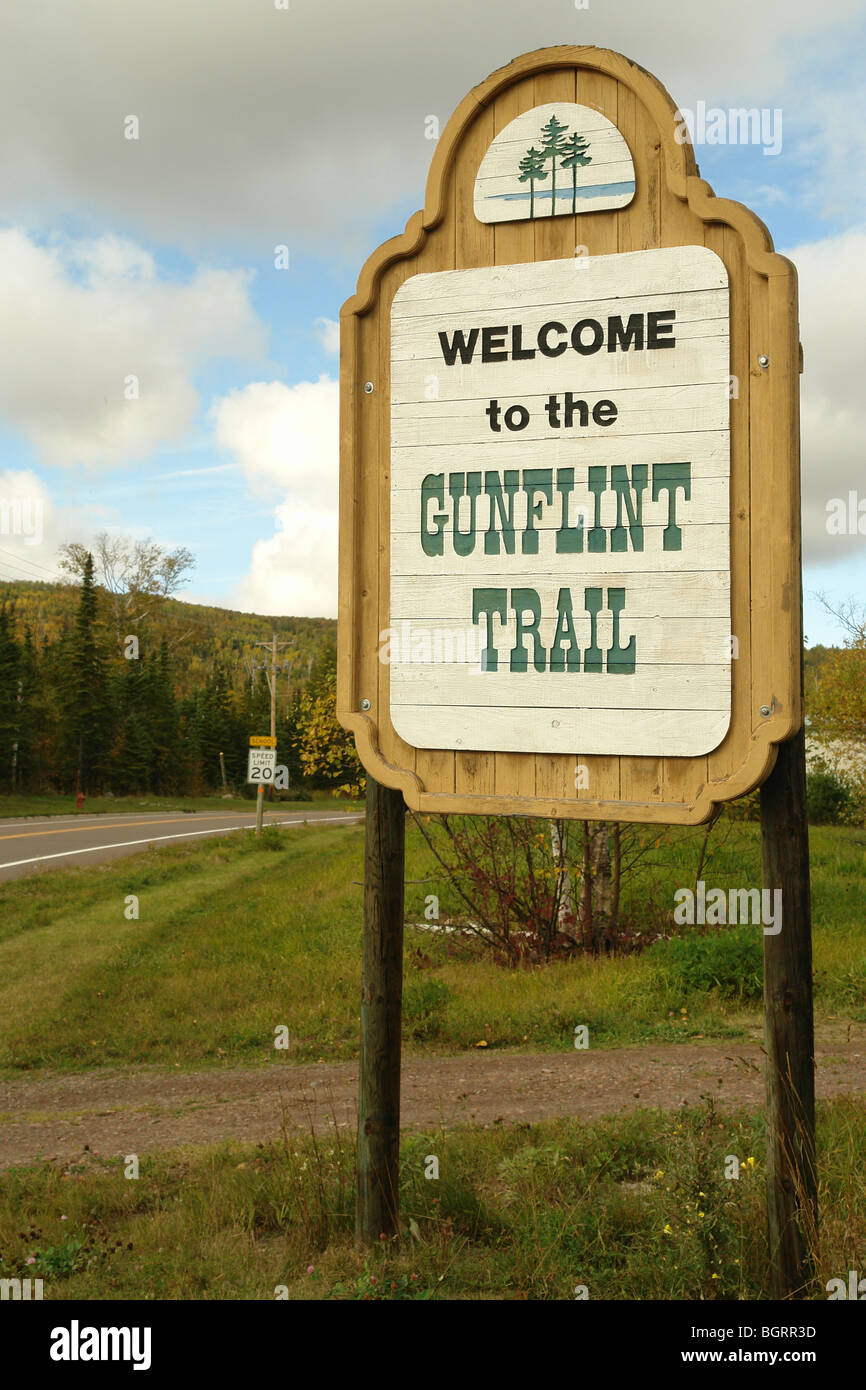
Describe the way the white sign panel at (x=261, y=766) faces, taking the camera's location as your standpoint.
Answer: facing the viewer

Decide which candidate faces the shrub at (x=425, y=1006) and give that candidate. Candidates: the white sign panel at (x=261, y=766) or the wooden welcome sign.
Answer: the white sign panel

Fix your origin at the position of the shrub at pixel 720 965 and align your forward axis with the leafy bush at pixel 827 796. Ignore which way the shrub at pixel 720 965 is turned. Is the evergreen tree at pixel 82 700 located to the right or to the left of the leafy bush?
left

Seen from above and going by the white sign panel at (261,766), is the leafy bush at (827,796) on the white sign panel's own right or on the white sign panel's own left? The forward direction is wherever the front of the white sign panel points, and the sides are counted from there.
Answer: on the white sign panel's own left

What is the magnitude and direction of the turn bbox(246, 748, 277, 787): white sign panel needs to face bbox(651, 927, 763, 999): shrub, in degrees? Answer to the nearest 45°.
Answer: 0° — it already faces it

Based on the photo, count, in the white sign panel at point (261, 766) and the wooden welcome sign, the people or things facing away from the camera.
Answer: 0

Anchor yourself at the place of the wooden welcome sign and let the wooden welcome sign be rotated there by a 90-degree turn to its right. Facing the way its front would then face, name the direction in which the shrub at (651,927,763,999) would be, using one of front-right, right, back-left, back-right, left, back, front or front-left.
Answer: front-right

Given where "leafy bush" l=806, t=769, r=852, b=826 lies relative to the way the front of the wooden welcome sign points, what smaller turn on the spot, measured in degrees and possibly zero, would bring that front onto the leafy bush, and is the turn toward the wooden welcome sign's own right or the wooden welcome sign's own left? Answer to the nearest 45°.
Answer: approximately 135° to the wooden welcome sign's own right

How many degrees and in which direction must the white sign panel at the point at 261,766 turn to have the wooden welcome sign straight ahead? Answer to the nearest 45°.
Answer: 0° — it already faces it
